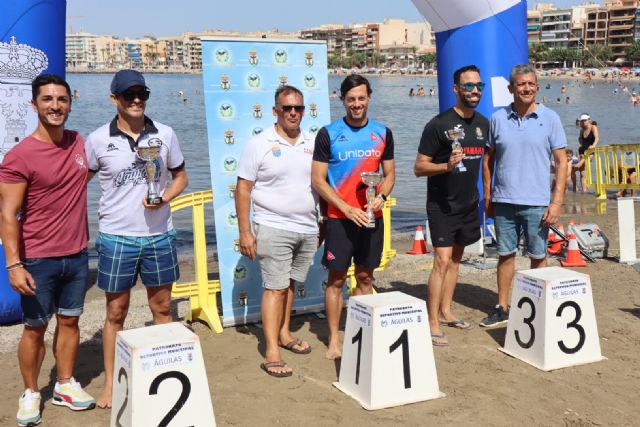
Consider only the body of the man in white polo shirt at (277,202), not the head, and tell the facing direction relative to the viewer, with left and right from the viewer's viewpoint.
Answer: facing the viewer and to the right of the viewer

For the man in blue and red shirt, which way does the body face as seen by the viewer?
toward the camera

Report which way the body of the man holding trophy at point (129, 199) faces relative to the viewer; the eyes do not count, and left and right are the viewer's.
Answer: facing the viewer

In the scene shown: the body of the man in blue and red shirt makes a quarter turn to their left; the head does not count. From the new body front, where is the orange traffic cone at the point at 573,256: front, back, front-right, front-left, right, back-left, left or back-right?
front-left

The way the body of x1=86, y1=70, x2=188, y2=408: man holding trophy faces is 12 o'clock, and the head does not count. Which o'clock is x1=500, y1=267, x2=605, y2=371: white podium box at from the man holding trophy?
The white podium box is roughly at 9 o'clock from the man holding trophy.

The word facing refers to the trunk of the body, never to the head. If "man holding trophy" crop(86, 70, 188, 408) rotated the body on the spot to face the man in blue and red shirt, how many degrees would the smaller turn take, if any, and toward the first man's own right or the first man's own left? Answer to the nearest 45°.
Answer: approximately 90° to the first man's own left

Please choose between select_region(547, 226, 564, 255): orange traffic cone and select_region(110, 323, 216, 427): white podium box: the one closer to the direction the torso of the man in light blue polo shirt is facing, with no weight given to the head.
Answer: the white podium box

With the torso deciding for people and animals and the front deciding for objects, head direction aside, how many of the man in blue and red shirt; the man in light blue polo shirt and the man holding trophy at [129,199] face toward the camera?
3

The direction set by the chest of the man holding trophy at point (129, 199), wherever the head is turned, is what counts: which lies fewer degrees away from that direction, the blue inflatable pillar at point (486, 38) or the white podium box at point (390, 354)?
the white podium box

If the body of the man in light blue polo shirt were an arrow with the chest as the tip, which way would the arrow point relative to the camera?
toward the camera
